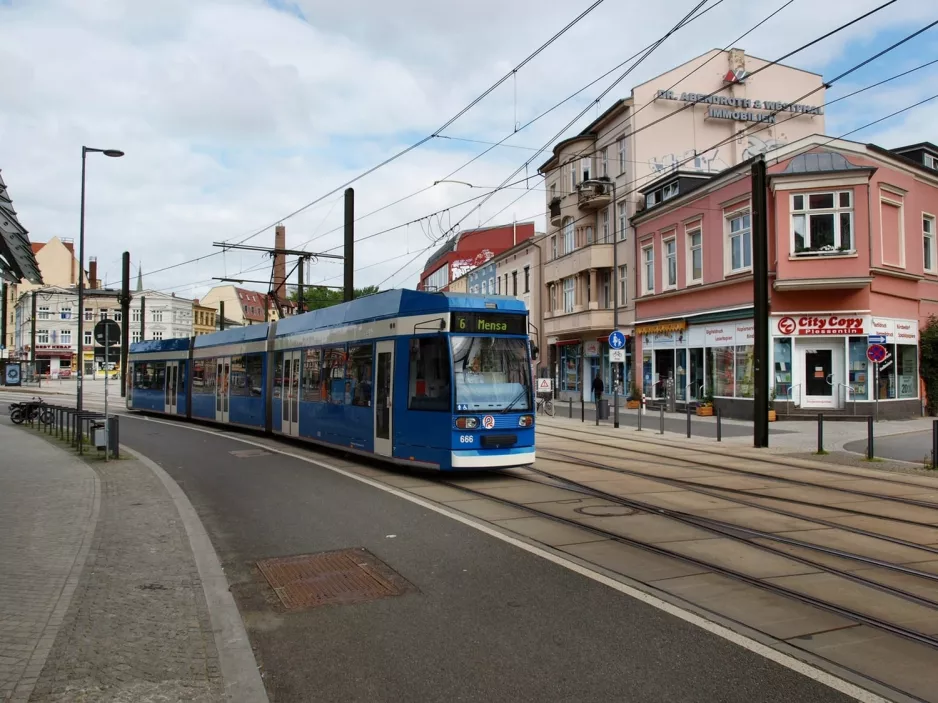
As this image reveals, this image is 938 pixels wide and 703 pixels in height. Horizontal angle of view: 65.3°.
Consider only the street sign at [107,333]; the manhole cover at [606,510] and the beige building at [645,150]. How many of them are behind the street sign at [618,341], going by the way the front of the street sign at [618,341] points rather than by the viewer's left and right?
1

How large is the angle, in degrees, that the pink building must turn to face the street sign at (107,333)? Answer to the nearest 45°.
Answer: approximately 45° to its right

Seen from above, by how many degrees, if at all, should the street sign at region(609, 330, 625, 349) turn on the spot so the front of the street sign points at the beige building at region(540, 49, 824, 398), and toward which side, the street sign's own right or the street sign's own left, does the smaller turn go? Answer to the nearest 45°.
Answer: approximately 180°

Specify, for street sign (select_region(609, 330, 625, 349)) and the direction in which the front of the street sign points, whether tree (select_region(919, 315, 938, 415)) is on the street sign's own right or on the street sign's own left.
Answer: on the street sign's own left

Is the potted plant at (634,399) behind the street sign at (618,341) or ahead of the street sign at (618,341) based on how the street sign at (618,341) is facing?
behind

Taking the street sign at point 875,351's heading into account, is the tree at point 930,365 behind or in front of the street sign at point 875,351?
behind

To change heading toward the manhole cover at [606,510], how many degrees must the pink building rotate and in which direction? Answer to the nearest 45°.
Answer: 0° — it already faces it

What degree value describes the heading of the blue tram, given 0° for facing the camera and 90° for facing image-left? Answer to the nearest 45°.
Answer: approximately 315°

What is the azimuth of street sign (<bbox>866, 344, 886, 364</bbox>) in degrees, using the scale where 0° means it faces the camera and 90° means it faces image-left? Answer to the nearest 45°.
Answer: approximately 0°

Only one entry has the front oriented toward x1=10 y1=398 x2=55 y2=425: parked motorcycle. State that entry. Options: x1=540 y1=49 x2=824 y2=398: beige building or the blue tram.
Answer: the beige building

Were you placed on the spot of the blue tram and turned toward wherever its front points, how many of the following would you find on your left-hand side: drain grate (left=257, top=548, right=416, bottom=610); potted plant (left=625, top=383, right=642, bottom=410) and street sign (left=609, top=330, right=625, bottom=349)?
2

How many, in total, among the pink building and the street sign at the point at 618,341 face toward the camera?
2
